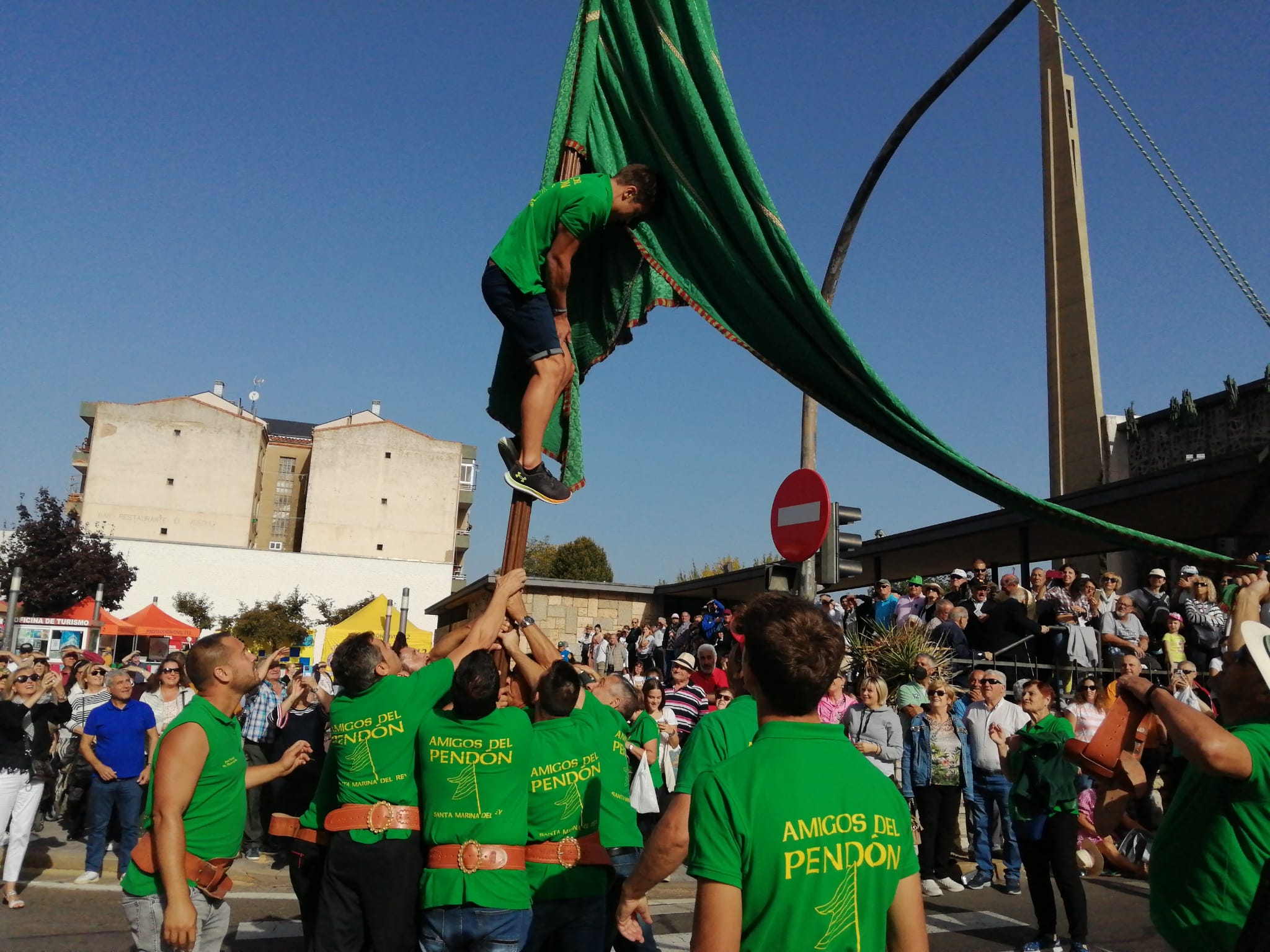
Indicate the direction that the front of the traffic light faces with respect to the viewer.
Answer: facing to the right of the viewer

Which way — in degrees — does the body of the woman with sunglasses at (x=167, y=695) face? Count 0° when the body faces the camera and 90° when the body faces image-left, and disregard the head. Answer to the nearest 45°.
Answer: approximately 0°

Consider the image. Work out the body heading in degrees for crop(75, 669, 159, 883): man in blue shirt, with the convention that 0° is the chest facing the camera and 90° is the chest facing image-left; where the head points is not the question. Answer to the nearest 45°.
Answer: approximately 0°

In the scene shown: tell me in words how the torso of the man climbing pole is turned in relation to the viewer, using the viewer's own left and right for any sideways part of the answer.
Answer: facing to the right of the viewer

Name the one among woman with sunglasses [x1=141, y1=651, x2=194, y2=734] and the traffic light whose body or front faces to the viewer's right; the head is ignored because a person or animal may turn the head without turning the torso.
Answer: the traffic light

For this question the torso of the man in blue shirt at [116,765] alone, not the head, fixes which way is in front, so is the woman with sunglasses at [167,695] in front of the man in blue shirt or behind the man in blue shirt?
behind

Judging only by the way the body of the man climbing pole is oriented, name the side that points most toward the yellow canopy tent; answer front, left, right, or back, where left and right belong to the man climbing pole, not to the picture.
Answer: left

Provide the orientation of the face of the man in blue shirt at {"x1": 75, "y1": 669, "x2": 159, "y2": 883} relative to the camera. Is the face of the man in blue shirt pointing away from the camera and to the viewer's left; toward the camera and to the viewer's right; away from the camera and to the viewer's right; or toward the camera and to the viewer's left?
toward the camera and to the viewer's right

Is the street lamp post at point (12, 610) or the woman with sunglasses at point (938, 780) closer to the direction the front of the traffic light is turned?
the woman with sunglasses
